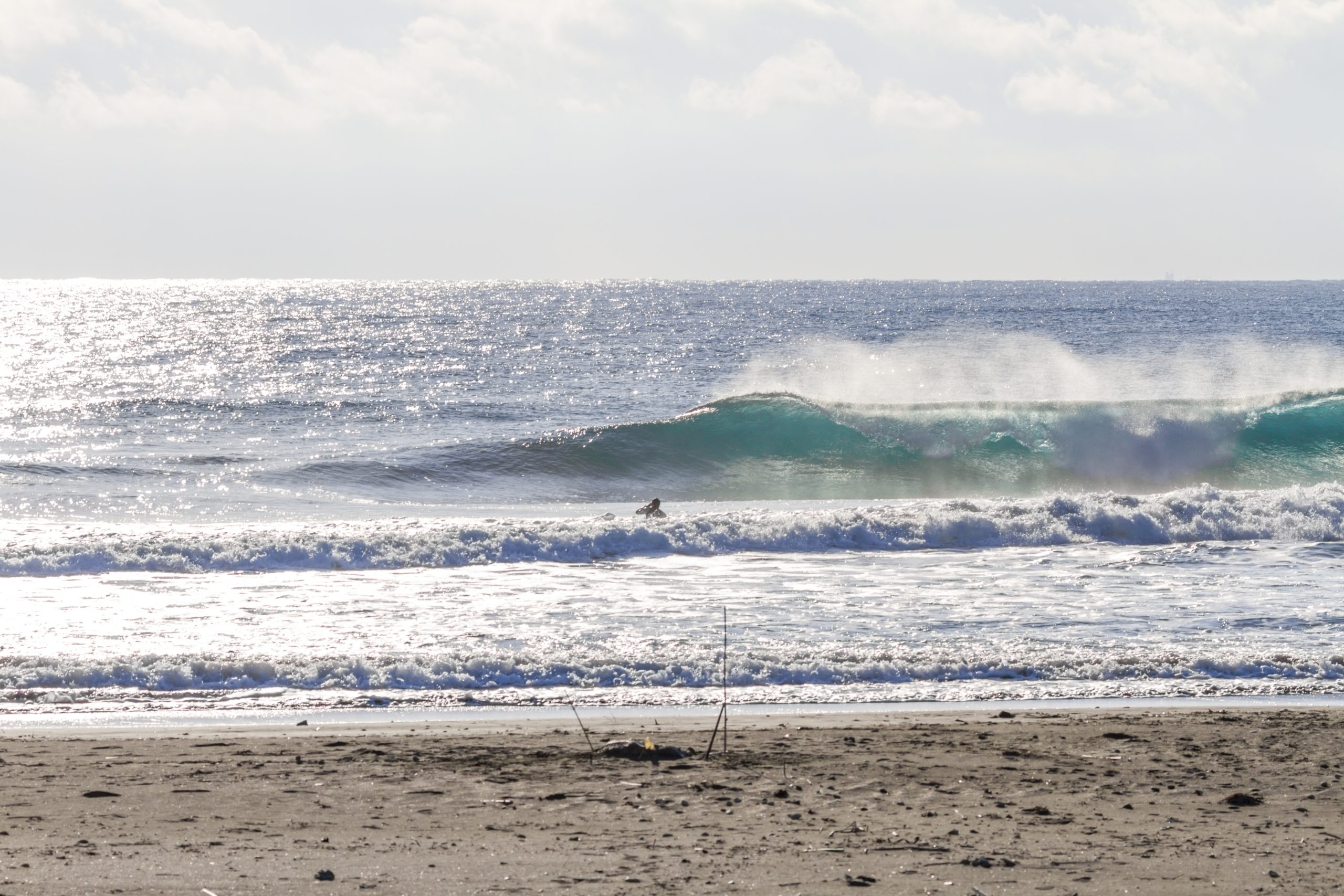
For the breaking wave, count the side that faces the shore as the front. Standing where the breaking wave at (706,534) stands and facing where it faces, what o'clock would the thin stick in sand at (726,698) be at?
The thin stick in sand is roughly at 12 o'clock from the breaking wave.

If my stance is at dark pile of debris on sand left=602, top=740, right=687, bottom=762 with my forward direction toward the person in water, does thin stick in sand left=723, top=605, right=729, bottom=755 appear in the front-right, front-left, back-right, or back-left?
front-right

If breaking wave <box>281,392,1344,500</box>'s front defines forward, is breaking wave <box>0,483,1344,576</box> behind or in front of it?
in front

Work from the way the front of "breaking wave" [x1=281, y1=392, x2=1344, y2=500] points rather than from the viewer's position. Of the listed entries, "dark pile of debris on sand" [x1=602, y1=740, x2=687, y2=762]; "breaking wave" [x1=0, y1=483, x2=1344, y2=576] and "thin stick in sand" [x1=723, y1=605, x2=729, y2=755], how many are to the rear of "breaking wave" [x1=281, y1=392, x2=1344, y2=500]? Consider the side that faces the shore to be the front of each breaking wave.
0

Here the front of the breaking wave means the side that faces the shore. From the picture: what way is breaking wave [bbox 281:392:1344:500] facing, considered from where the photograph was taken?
facing the viewer

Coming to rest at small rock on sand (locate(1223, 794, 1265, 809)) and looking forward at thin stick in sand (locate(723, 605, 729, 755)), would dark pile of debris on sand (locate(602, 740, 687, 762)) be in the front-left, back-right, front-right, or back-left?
front-left

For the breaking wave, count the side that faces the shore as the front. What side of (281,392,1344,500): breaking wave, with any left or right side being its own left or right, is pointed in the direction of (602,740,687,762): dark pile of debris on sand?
front

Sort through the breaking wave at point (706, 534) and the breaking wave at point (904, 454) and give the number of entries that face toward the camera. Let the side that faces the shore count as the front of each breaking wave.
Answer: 2

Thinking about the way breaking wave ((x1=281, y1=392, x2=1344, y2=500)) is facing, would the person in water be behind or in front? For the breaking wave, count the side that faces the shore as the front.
in front

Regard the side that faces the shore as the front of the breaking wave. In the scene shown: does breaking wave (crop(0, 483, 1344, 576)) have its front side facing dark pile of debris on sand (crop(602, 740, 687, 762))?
yes

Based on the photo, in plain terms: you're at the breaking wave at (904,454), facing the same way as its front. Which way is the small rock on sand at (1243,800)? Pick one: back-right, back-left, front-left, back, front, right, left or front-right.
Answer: front

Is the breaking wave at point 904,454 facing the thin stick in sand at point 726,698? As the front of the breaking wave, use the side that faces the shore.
yes

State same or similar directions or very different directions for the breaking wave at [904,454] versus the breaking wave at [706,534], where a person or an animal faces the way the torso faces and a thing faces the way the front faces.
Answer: same or similar directions

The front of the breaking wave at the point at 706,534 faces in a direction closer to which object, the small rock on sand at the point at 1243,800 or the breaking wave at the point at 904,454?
the small rock on sand

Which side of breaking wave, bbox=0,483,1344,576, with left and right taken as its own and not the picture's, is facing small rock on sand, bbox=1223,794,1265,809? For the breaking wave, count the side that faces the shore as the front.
front
